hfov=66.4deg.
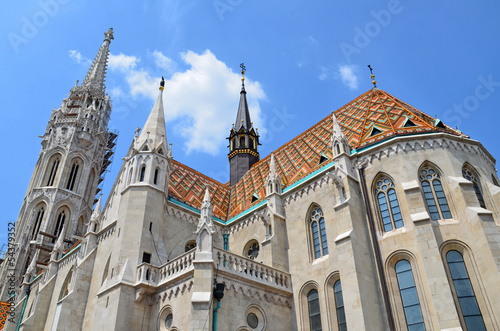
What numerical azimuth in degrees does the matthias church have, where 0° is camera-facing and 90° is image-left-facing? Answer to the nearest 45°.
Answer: approximately 135°
